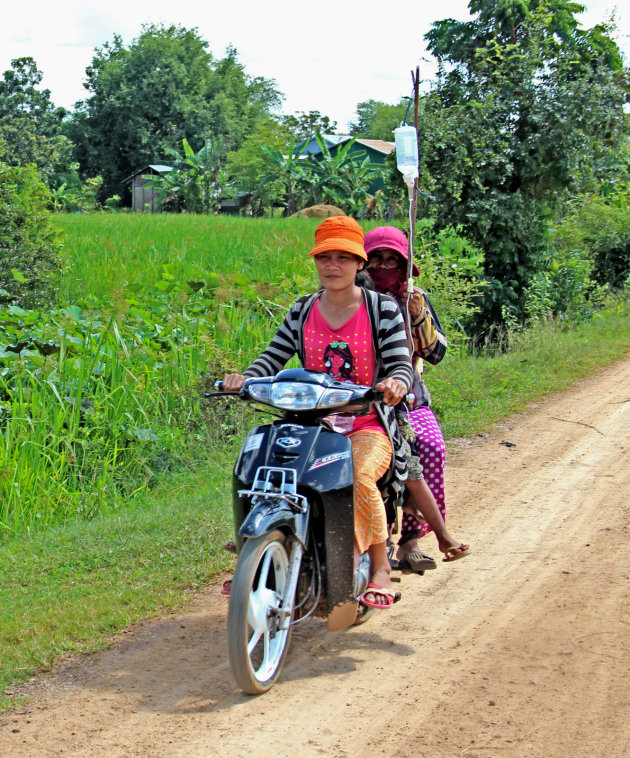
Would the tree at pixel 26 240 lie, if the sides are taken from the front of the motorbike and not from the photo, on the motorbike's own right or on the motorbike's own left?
on the motorbike's own right

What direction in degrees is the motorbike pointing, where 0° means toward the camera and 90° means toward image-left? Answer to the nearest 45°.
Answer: approximately 45°

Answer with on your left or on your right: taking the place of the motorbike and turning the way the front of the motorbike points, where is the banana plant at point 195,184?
on your right

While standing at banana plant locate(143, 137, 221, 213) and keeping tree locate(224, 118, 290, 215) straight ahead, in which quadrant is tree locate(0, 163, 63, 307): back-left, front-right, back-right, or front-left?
back-right

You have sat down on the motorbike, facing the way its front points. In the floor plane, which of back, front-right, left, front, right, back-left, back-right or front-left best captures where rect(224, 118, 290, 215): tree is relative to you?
back-right
